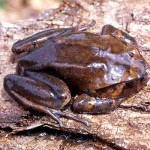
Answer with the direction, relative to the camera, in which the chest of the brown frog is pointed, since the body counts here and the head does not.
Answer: to the viewer's right
